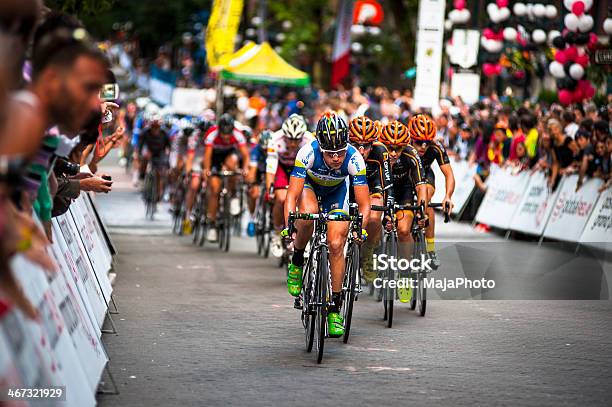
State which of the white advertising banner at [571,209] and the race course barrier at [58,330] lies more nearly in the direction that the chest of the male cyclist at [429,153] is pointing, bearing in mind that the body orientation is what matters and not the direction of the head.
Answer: the race course barrier

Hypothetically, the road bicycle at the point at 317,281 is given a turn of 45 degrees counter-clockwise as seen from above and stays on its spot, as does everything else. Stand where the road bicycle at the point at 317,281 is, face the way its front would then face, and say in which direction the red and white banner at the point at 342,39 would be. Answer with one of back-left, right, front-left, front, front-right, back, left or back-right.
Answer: back-left

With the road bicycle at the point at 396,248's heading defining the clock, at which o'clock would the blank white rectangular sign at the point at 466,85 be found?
The blank white rectangular sign is roughly at 6 o'clock from the road bicycle.

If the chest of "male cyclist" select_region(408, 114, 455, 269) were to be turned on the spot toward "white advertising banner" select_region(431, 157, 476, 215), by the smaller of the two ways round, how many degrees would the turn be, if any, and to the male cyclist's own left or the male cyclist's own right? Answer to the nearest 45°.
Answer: approximately 180°

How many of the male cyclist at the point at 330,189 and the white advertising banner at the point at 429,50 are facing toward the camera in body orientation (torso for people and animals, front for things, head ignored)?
2

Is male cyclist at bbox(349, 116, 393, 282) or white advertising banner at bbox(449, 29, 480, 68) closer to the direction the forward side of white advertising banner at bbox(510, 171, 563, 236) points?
the male cyclist

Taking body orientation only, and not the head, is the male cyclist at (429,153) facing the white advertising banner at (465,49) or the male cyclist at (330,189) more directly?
the male cyclist

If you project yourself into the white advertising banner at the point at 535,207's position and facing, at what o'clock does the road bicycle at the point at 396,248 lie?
The road bicycle is roughly at 11 o'clock from the white advertising banner.
